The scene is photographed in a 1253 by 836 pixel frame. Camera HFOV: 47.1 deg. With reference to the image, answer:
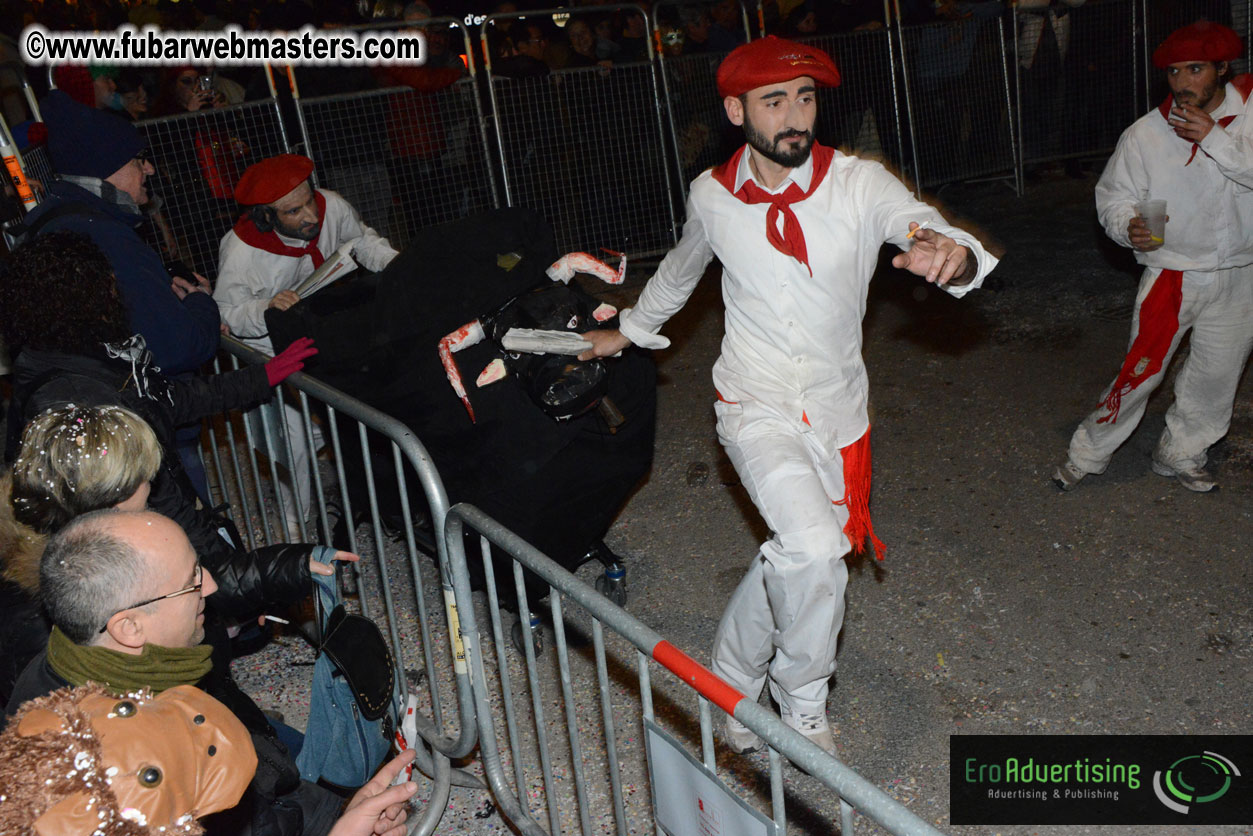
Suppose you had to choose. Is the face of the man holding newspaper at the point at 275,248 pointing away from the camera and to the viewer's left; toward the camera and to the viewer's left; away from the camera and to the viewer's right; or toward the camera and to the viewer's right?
toward the camera and to the viewer's right

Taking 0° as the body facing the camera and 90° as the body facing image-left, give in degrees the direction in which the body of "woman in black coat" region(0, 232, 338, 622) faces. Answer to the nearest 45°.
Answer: approximately 225°

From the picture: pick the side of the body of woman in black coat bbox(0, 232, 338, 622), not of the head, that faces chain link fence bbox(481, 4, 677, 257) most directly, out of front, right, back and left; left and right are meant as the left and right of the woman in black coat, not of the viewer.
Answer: front

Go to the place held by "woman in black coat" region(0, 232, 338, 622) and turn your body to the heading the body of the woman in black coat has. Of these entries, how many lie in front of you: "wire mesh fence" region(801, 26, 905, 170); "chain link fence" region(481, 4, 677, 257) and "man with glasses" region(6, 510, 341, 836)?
2

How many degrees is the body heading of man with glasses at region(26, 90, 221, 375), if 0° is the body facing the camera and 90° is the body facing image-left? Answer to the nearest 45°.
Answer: approximately 270°

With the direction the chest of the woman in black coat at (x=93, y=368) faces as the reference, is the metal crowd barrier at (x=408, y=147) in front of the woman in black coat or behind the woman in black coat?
in front

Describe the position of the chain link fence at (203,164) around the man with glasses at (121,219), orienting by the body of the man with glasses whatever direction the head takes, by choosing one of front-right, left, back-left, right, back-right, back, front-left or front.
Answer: left

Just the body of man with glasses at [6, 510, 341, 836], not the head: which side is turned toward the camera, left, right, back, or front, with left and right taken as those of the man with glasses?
right

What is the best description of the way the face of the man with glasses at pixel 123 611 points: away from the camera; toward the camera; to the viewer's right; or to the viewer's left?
to the viewer's right

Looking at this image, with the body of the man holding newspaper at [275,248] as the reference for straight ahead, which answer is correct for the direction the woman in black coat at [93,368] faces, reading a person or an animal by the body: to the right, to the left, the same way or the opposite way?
to the left

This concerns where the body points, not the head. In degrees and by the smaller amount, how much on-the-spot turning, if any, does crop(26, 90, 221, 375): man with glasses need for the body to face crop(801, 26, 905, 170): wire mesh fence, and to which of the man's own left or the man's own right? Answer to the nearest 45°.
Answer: approximately 45° to the man's own left

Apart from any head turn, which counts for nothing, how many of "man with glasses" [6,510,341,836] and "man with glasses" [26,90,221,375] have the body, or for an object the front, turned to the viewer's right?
2

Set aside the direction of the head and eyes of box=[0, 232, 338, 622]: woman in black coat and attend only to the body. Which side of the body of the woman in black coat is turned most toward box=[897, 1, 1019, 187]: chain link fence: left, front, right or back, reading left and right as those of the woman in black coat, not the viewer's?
front

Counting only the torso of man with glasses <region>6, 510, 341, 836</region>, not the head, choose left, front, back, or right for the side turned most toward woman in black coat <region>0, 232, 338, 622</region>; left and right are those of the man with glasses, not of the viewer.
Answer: left

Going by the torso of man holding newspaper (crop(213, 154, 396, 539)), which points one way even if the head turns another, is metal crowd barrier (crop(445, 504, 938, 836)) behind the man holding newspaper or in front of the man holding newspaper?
in front
